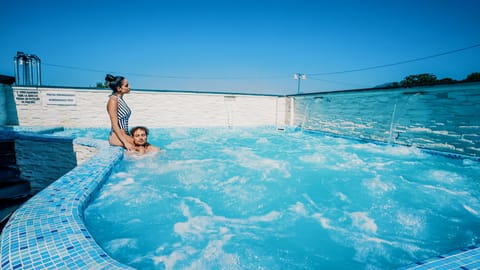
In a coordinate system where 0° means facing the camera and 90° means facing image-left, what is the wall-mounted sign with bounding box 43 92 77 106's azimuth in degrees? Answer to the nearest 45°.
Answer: approximately 0°

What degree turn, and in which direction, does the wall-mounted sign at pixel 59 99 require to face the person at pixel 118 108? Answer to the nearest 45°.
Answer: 0° — it already faces them

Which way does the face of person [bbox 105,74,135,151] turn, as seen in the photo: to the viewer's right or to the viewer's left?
to the viewer's right

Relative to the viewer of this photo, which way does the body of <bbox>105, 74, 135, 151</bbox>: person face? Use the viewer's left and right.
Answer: facing to the right of the viewer

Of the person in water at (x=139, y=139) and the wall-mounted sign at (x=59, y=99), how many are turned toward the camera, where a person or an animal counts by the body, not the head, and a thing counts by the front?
2

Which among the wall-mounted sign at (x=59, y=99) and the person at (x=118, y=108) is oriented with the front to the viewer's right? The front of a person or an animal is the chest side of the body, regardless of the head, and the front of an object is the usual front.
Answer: the person

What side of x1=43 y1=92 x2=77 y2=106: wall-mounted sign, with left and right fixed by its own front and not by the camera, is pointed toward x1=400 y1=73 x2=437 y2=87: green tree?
left
